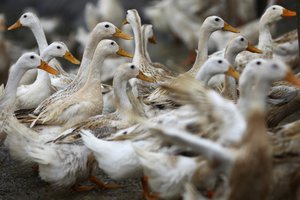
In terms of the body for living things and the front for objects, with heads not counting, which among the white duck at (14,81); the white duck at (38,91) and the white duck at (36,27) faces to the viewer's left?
the white duck at (36,27)

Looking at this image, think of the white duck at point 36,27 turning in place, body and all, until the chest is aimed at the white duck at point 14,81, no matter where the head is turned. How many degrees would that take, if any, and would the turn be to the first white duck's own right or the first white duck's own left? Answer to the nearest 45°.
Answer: approximately 90° to the first white duck's own left

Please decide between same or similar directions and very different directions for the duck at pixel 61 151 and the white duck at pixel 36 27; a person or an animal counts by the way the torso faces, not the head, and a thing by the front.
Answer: very different directions

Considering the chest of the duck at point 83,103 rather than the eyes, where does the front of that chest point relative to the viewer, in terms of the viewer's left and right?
facing to the right of the viewer

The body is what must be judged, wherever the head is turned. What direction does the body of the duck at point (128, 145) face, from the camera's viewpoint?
to the viewer's right

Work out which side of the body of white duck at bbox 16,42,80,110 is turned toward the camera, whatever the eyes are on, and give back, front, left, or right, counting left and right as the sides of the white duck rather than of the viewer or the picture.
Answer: right

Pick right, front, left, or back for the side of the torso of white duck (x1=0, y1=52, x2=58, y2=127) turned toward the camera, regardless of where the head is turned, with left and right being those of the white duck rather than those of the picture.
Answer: right

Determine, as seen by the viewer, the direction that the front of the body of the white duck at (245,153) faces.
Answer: to the viewer's right

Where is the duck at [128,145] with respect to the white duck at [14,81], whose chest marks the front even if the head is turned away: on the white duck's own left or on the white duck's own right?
on the white duck's own right

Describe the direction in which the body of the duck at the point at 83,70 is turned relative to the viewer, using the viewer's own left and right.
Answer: facing to the right of the viewer

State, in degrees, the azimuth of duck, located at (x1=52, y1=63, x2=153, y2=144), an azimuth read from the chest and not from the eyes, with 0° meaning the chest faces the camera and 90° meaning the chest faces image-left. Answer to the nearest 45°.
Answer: approximately 270°
